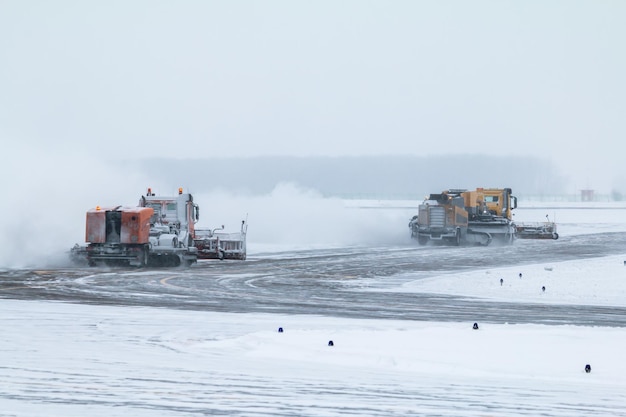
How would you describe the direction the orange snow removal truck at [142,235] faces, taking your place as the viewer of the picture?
facing away from the viewer and to the right of the viewer
